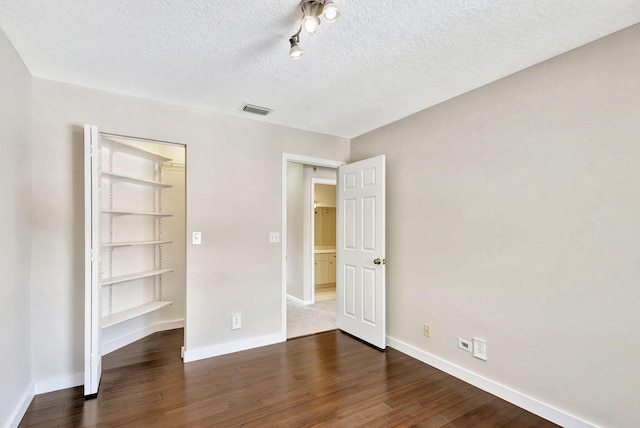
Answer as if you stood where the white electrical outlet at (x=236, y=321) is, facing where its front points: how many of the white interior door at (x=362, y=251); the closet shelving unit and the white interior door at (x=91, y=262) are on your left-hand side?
1

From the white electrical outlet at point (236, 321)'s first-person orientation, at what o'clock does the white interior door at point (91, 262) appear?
The white interior door is roughly at 2 o'clock from the white electrical outlet.

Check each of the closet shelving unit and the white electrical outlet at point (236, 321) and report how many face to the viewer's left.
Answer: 0

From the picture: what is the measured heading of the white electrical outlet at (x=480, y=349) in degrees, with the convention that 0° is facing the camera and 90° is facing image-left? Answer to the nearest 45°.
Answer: approximately 45°

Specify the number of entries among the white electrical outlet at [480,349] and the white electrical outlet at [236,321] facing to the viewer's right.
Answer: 0

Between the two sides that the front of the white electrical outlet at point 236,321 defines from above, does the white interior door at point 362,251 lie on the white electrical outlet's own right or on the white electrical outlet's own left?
on the white electrical outlet's own left

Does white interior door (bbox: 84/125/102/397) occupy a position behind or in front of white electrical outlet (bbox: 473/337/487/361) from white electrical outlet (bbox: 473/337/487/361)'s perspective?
in front

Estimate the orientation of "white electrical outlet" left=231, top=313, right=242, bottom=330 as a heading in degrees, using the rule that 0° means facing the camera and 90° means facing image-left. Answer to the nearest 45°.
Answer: approximately 0°

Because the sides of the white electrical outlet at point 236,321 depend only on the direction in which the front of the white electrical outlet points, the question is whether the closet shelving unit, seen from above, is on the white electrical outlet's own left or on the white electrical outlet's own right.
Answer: on the white electrical outlet's own right

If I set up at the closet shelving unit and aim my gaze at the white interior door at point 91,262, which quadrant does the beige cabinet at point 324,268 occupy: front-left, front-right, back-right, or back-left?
back-left

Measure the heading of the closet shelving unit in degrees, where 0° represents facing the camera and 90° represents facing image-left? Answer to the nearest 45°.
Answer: approximately 315°

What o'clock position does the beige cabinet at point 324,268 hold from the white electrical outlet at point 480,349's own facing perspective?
The beige cabinet is roughly at 3 o'clock from the white electrical outlet.
